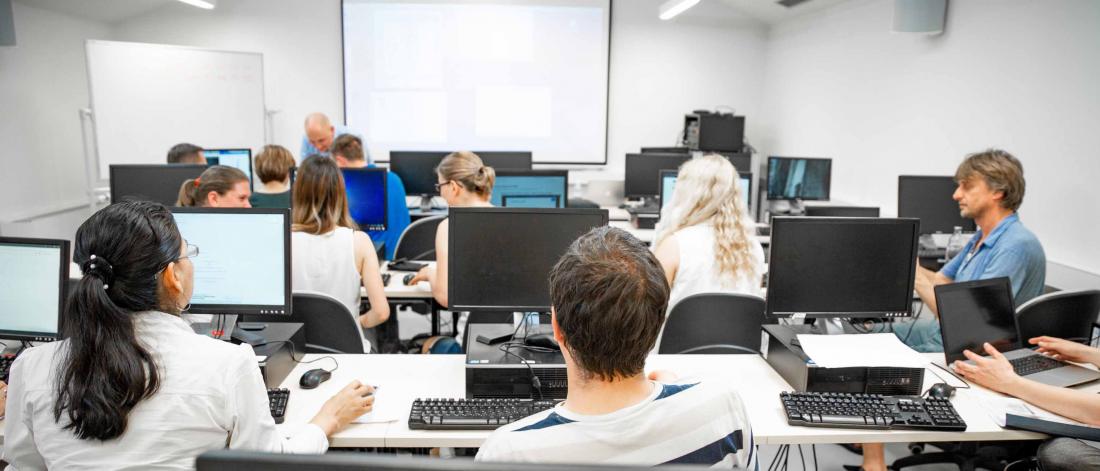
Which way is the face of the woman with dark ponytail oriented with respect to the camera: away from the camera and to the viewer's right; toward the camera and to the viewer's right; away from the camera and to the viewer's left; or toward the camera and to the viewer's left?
away from the camera and to the viewer's right

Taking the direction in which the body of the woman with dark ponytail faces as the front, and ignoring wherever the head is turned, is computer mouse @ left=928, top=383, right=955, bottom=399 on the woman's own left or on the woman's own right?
on the woman's own right

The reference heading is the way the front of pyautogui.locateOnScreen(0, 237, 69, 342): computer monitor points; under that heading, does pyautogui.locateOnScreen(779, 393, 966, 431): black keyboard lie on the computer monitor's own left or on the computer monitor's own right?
on the computer monitor's own left

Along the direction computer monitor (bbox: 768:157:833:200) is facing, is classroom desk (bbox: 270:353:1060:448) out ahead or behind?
ahead

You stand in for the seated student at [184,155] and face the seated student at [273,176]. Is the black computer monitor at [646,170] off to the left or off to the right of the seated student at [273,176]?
left

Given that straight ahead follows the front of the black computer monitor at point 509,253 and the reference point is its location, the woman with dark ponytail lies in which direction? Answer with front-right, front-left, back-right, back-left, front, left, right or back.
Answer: front-right

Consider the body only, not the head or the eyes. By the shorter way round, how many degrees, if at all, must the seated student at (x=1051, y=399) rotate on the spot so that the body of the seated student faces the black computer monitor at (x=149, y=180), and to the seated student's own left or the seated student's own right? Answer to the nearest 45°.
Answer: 0° — they already face it

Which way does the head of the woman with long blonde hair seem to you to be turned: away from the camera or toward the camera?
away from the camera

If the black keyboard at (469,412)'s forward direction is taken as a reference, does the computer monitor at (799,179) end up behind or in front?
behind

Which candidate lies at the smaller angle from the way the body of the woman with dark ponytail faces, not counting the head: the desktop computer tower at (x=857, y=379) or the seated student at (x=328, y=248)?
the seated student

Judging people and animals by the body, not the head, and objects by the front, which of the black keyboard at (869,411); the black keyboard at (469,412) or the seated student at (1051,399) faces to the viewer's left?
the seated student

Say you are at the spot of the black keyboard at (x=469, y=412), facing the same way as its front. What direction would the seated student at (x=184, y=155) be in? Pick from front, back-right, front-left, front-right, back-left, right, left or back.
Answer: back-right
